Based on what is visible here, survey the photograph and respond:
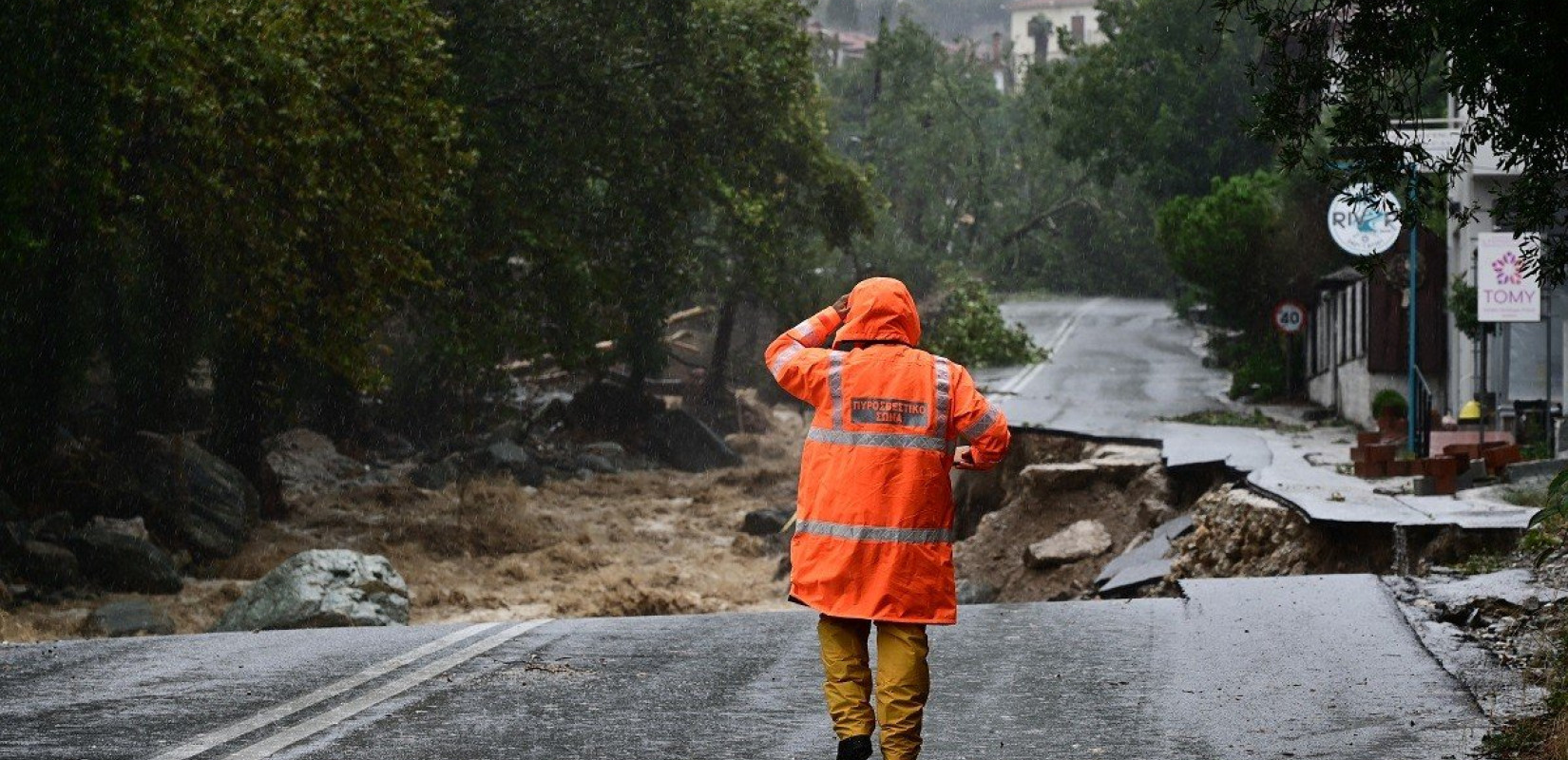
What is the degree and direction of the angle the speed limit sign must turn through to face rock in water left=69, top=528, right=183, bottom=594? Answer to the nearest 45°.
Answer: approximately 45° to its right

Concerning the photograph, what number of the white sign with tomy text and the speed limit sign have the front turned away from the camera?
0

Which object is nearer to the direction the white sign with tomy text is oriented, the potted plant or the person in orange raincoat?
the person in orange raincoat

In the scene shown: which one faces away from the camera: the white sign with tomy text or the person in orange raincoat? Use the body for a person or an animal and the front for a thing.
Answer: the person in orange raincoat

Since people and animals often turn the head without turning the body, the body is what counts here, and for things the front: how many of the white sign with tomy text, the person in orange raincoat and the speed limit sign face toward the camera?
2

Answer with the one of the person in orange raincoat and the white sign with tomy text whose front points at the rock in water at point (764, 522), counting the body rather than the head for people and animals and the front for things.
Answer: the person in orange raincoat

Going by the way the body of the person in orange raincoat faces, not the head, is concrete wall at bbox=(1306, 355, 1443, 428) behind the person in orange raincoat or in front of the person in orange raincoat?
in front

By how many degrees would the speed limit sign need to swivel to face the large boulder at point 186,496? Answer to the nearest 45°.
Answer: approximately 45° to its right

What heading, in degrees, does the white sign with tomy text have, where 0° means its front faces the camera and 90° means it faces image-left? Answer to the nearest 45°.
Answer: approximately 0°

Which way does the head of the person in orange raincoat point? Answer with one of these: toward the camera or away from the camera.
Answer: away from the camera

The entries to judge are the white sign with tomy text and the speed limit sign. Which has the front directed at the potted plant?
the speed limit sign

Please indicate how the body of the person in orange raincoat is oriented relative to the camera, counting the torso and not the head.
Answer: away from the camera

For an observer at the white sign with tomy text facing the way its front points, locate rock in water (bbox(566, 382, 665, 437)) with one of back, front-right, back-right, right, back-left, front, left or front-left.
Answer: back-right
